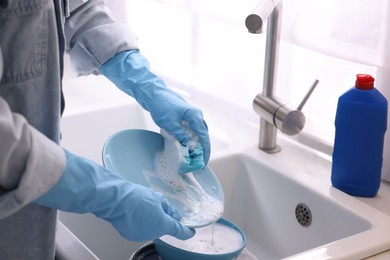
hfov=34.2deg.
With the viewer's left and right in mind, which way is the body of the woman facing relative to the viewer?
facing to the right of the viewer

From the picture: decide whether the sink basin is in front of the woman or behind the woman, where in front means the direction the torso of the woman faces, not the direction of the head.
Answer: in front

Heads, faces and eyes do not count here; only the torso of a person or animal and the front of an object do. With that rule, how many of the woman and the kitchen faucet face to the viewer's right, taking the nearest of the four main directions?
1

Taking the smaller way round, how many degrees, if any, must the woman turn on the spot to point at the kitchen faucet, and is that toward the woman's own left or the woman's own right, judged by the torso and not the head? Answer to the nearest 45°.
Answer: approximately 45° to the woman's own left

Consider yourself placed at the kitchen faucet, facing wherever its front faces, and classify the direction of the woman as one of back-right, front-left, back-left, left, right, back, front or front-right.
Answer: front
